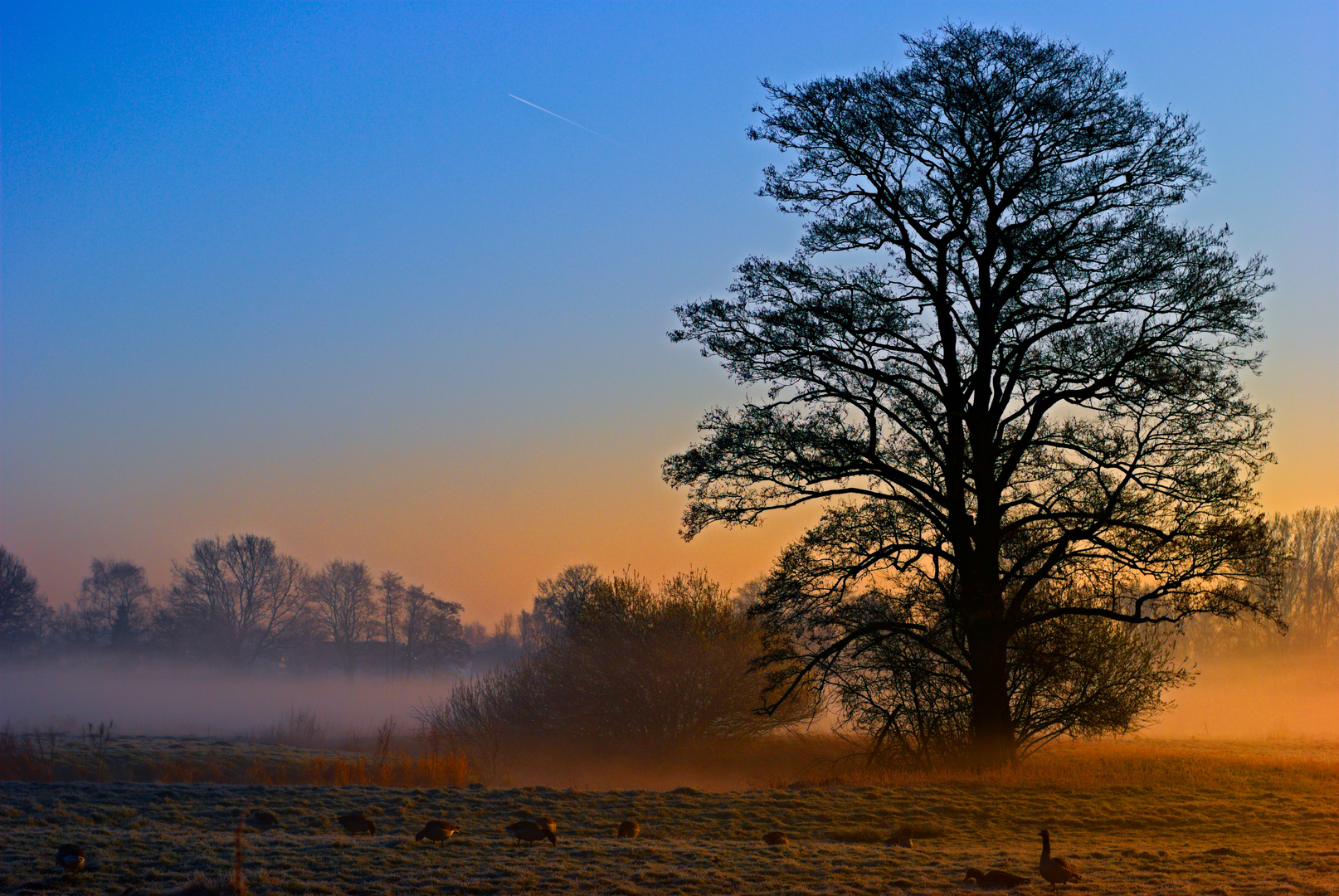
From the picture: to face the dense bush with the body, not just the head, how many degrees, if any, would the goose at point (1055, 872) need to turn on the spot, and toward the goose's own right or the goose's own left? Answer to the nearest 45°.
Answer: approximately 45° to the goose's own right

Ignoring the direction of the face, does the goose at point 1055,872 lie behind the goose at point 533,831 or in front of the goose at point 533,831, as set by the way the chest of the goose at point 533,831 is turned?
in front

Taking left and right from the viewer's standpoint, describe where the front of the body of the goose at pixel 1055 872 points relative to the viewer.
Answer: facing to the left of the viewer

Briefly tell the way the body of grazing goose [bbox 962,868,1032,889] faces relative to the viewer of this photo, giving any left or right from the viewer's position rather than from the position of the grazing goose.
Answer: facing to the left of the viewer

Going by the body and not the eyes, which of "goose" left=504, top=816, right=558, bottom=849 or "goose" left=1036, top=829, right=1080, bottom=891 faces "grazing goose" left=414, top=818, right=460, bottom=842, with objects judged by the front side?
"goose" left=1036, top=829, right=1080, bottom=891

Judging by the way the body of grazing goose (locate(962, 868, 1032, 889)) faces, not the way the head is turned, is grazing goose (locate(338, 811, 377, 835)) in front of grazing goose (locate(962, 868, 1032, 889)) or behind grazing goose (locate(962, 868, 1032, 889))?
in front

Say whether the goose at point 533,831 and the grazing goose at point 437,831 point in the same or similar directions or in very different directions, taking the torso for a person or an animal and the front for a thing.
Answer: very different directions

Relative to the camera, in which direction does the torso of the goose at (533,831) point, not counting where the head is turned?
to the viewer's right

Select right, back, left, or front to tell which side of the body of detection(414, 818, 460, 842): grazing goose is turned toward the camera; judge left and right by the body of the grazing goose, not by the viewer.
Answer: left

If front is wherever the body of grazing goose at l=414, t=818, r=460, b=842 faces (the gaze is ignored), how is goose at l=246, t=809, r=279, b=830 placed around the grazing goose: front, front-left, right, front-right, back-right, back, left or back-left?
front-right

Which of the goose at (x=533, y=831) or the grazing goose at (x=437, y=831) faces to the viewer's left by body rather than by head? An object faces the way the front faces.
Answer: the grazing goose

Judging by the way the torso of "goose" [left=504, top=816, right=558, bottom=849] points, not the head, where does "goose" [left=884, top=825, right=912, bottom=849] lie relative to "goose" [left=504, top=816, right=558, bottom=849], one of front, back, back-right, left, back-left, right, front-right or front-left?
front

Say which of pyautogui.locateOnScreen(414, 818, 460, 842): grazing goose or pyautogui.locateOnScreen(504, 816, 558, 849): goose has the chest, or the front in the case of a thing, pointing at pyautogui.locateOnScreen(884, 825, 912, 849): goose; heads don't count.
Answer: pyautogui.locateOnScreen(504, 816, 558, 849): goose

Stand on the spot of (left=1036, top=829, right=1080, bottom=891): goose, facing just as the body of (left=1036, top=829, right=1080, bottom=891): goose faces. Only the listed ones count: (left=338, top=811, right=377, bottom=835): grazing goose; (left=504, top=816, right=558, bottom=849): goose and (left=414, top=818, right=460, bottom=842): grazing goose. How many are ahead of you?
3

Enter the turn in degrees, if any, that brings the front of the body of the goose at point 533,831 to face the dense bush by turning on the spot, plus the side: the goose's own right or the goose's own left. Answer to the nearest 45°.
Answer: approximately 90° to the goose's own left
